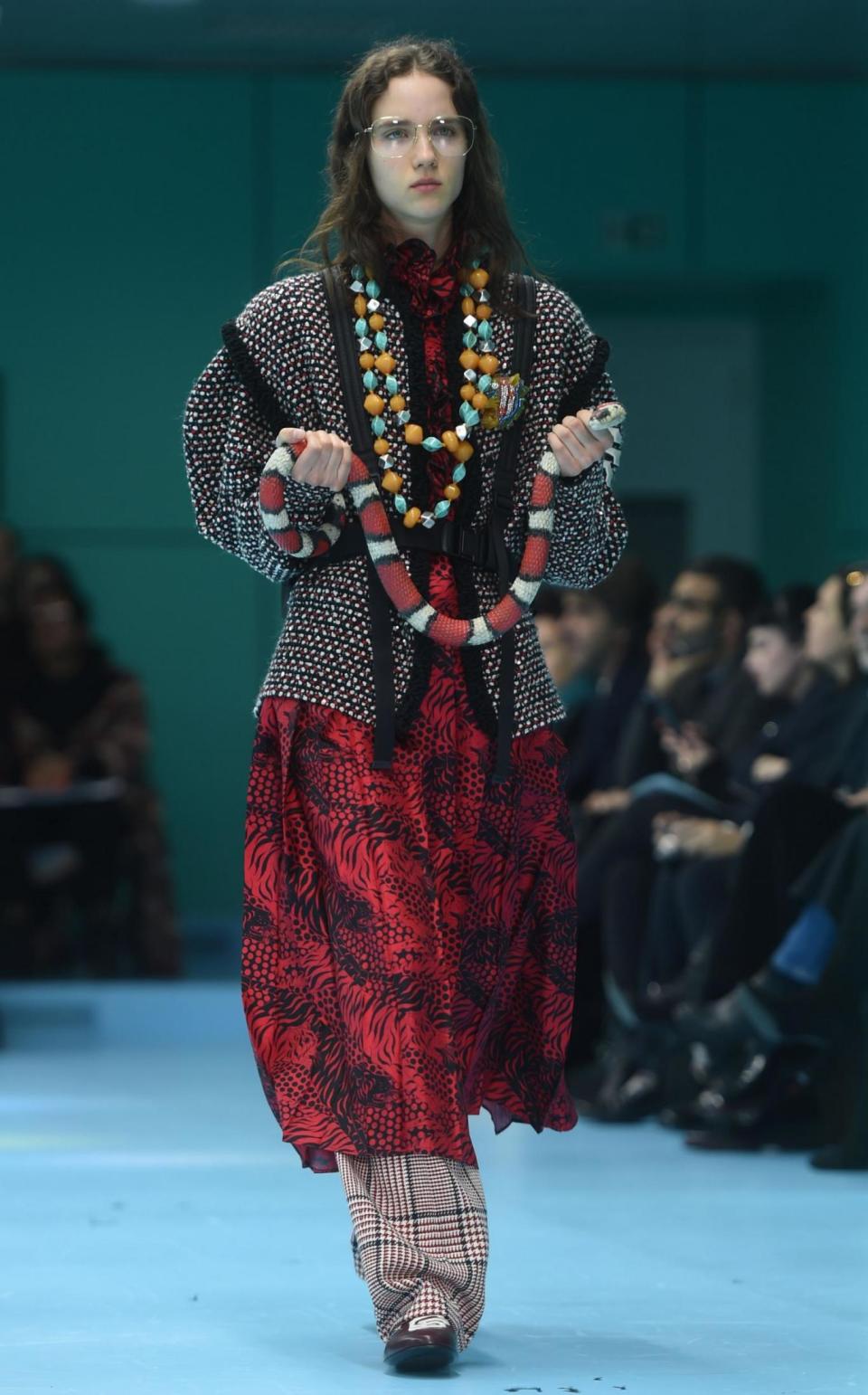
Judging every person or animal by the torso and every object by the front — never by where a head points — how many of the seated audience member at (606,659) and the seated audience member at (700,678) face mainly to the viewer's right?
0

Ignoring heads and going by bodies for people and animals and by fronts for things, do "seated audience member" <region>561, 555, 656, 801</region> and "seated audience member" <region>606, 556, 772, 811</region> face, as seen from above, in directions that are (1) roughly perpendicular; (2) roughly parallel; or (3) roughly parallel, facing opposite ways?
roughly parallel

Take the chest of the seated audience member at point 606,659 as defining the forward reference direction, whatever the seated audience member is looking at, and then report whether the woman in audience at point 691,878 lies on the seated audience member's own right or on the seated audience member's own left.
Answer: on the seated audience member's own left

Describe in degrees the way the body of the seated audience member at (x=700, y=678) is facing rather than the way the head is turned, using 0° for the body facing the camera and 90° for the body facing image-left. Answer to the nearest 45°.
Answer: approximately 45°

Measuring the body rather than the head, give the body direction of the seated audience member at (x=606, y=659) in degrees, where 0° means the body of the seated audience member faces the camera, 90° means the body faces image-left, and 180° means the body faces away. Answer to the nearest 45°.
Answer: approximately 45°

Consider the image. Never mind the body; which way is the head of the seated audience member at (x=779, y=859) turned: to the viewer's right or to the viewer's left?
to the viewer's left

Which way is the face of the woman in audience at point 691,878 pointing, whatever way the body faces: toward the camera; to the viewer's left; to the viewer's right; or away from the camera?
to the viewer's left
